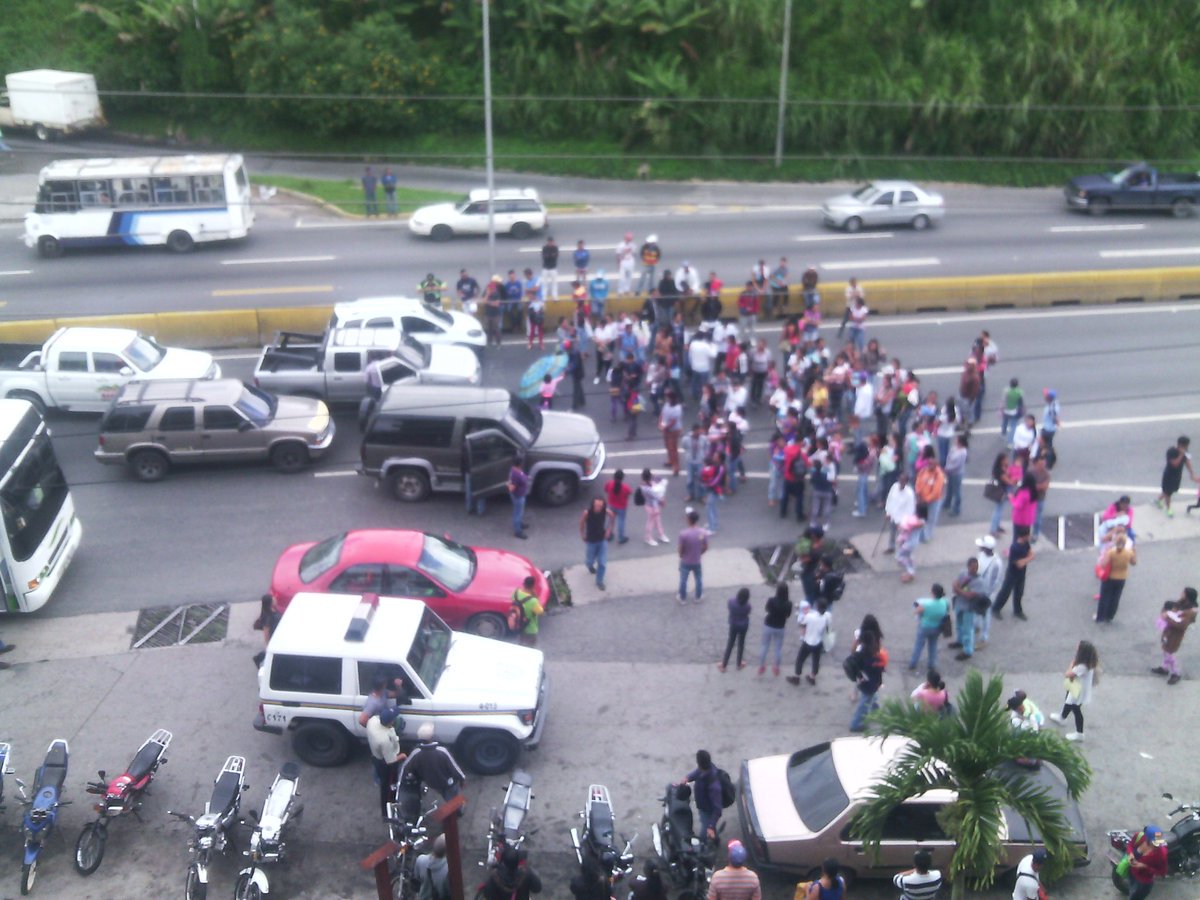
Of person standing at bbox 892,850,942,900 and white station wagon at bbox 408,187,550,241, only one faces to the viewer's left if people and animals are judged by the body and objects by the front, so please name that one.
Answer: the white station wagon

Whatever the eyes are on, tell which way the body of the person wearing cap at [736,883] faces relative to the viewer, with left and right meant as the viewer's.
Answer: facing away from the viewer

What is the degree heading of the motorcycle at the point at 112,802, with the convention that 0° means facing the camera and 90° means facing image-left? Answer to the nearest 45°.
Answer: approximately 45°

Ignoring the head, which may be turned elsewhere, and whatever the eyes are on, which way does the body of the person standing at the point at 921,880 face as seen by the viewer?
away from the camera

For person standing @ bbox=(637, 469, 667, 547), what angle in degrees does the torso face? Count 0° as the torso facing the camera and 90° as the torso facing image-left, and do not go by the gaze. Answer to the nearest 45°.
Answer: approximately 315°

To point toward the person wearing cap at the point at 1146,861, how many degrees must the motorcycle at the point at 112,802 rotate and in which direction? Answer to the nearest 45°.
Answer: approximately 90° to its left

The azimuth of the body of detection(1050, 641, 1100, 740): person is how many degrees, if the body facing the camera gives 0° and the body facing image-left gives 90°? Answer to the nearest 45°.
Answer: approximately 90°

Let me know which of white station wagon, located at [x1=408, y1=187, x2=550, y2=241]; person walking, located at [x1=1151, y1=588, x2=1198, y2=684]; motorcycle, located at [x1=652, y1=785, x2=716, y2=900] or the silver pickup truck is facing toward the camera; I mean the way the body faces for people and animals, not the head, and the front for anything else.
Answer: the motorcycle

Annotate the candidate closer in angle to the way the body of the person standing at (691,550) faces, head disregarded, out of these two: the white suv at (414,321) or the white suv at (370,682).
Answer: the white suv at (414,321)

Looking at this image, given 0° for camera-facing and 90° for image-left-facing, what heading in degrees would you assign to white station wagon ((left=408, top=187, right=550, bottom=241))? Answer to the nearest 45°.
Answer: approximately 90°

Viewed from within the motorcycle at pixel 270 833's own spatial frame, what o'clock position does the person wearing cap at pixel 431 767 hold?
The person wearing cap is roughly at 9 o'clock from the motorcycle.

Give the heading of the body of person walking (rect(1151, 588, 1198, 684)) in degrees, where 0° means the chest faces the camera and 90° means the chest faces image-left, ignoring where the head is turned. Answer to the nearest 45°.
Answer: approximately 90°
